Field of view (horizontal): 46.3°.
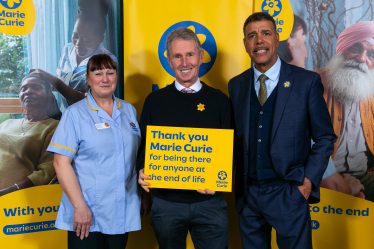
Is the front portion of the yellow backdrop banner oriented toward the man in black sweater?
yes

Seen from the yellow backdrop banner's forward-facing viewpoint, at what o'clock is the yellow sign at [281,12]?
The yellow sign is roughly at 9 o'clock from the yellow backdrop banner.

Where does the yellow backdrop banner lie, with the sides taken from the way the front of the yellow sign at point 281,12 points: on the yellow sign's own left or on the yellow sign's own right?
on the yellow sign's own right

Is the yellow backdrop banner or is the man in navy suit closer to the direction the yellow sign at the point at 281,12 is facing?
the man in navy suit
